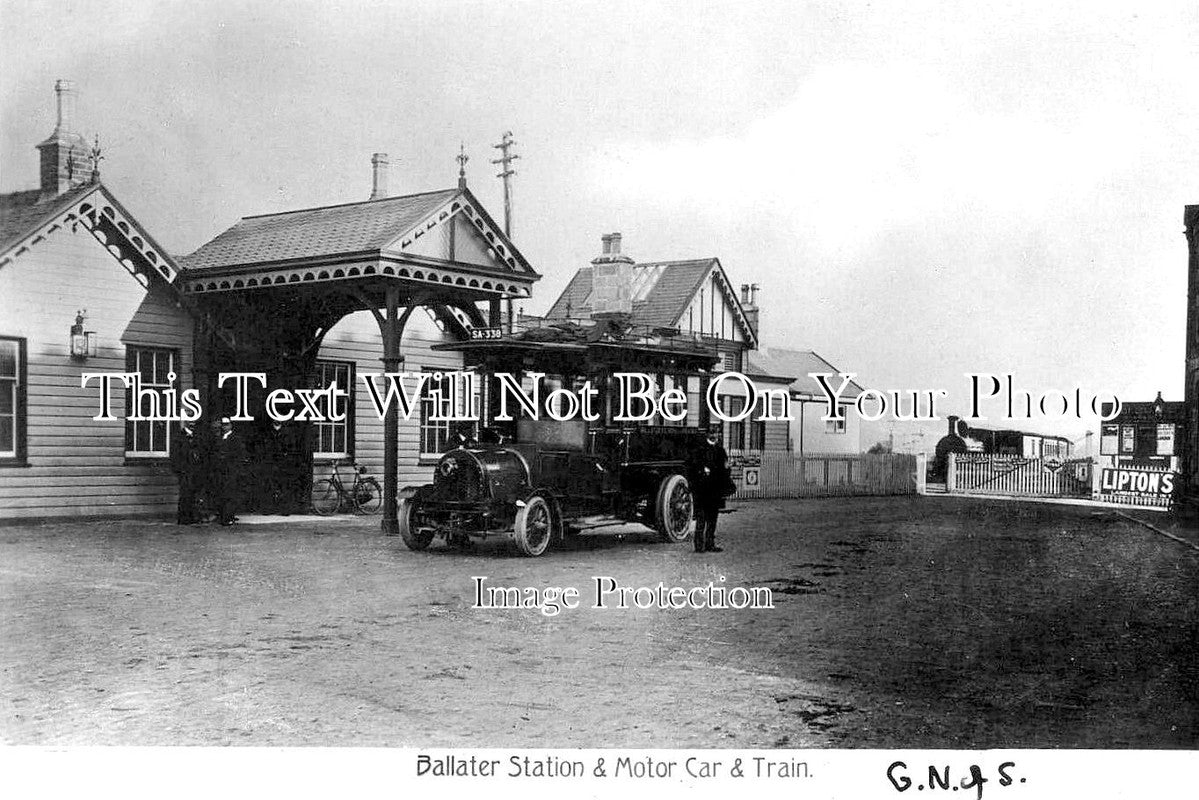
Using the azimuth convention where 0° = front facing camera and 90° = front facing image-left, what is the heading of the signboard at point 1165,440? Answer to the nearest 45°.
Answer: approximately 0°

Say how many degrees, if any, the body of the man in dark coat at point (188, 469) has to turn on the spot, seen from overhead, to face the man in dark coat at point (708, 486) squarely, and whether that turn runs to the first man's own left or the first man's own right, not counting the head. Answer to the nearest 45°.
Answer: approximately 45° to the first man's own left

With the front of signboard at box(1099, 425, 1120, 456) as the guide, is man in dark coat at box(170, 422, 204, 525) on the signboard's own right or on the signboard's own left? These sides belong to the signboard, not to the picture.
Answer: on the signboard's own right

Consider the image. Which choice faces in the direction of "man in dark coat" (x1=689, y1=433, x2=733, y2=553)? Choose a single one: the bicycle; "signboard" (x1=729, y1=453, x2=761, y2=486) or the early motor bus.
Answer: the signboard

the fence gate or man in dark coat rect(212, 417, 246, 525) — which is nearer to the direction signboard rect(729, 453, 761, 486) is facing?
the man in dark coat
